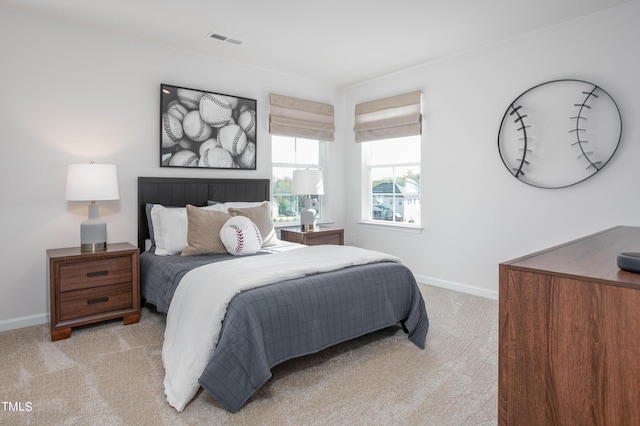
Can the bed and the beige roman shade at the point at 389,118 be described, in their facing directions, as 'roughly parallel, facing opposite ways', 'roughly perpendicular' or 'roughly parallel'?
roughly perpendicular

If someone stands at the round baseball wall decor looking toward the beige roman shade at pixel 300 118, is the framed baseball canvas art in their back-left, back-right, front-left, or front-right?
front-left

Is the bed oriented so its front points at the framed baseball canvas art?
no

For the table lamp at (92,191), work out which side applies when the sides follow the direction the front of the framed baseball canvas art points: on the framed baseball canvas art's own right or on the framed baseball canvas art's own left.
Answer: on the framed baseball canvas art's own right

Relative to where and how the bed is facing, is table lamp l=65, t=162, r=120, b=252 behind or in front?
behind

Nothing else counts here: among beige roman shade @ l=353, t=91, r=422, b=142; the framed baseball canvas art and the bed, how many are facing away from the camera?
0

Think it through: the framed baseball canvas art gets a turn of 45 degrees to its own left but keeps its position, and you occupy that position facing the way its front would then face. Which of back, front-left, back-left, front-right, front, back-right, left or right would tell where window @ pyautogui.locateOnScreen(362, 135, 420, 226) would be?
front

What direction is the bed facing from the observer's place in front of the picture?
facing the viewer and to the right of the viewer

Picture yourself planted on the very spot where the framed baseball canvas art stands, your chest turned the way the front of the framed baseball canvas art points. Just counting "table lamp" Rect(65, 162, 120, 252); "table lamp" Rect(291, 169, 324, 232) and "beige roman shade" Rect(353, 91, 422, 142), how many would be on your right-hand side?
1

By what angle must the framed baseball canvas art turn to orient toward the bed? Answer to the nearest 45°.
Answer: approximately 45° to its right

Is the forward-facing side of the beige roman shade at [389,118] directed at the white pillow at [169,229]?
yes

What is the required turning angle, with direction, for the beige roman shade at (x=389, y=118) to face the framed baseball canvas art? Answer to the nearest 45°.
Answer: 0° — it already faces it

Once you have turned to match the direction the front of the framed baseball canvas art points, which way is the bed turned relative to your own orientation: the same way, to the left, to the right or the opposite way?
the same way

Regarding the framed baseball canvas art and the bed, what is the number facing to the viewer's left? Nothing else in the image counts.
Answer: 0

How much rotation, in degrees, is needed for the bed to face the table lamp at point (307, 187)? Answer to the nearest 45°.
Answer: approximately 135° to its left

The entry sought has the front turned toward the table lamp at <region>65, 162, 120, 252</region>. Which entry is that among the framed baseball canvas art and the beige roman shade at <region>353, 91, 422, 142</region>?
the beige roman shade

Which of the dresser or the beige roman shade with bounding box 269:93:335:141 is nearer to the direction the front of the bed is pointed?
the dresser
